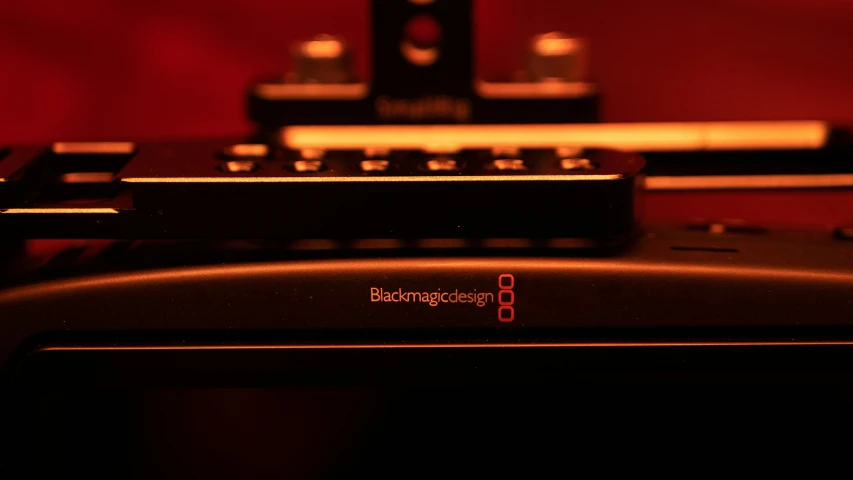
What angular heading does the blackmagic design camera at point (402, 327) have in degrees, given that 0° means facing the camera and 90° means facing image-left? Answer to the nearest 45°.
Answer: approximately 180°
